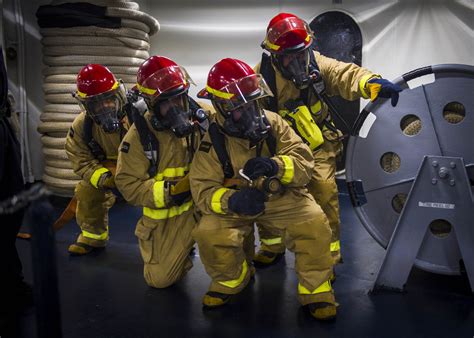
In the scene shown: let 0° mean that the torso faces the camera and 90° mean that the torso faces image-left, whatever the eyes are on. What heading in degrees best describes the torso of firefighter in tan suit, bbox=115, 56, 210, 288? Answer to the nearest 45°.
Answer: approximately 315°

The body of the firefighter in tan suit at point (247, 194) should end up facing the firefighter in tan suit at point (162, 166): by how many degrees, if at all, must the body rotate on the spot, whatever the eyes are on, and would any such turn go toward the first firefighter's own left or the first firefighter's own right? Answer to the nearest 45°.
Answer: approximately 135° to the first firefighter's own right

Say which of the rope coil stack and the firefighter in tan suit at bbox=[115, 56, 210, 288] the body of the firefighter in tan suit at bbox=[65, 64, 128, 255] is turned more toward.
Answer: the firefighter in tan suit

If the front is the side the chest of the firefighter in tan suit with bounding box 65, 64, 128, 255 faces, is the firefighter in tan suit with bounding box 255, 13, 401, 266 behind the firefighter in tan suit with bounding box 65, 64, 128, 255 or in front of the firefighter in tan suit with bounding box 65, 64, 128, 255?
in front

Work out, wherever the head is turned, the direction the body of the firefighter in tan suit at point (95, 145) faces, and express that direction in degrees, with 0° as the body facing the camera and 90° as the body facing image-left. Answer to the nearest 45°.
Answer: approximately 315°

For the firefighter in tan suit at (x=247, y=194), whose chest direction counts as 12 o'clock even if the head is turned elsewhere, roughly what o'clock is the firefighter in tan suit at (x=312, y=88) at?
the firefighter in tan suit at (x=312, y=88) is roughly at 7 o'clock from the firefighter in tan suit at (x=247, y=194).

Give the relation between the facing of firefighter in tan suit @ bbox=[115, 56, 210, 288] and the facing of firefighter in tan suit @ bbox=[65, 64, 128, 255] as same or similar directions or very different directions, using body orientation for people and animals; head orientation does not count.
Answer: same or similar directions

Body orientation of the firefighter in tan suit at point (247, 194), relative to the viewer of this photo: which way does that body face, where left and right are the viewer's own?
facing the viewer

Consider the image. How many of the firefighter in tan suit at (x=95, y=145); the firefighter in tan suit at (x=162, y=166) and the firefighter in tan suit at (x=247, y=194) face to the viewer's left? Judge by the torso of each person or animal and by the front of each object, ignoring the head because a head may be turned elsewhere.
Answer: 0

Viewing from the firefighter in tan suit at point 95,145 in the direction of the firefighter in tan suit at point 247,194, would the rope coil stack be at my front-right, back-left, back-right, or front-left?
back-left

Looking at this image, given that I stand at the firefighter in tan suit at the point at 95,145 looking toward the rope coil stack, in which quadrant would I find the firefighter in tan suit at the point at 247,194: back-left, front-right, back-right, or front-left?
back-right
